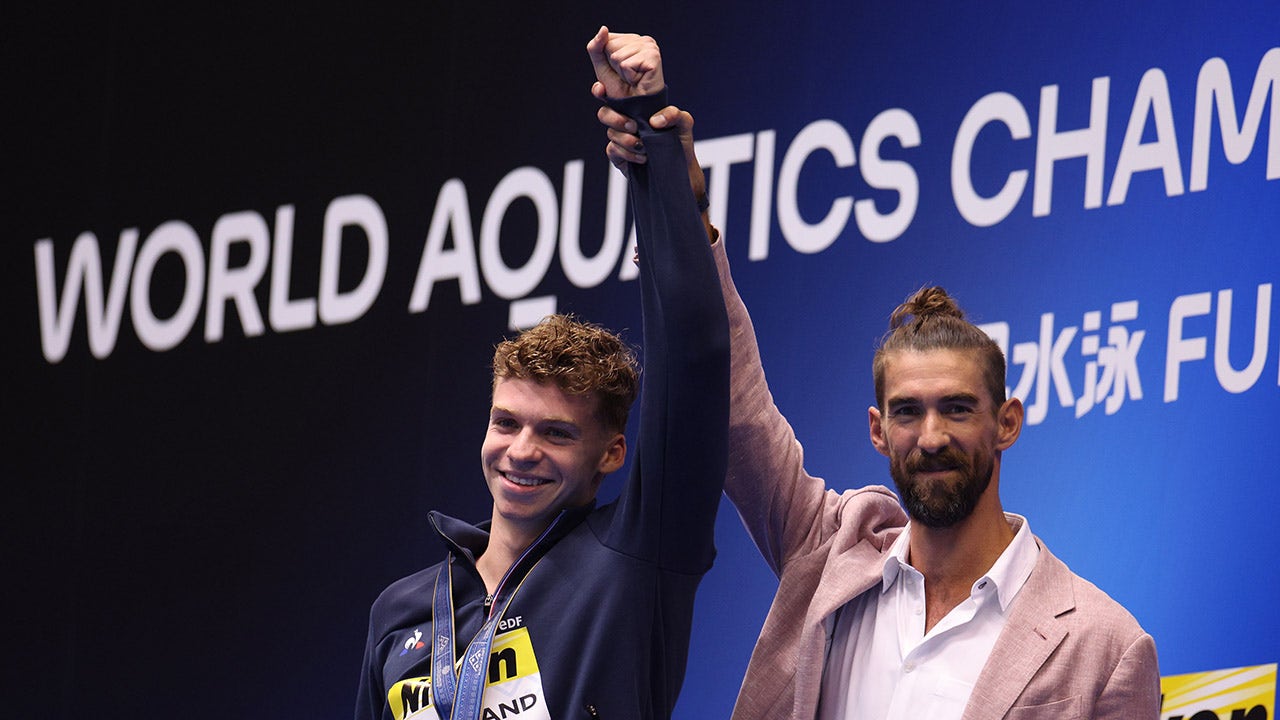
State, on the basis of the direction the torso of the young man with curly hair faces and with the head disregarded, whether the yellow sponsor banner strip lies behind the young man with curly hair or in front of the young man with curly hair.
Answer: behind

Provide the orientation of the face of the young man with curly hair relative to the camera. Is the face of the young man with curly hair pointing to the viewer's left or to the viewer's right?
to the viewer's left

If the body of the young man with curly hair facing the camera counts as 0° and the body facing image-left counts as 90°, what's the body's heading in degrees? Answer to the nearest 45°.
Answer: approximately 45°
